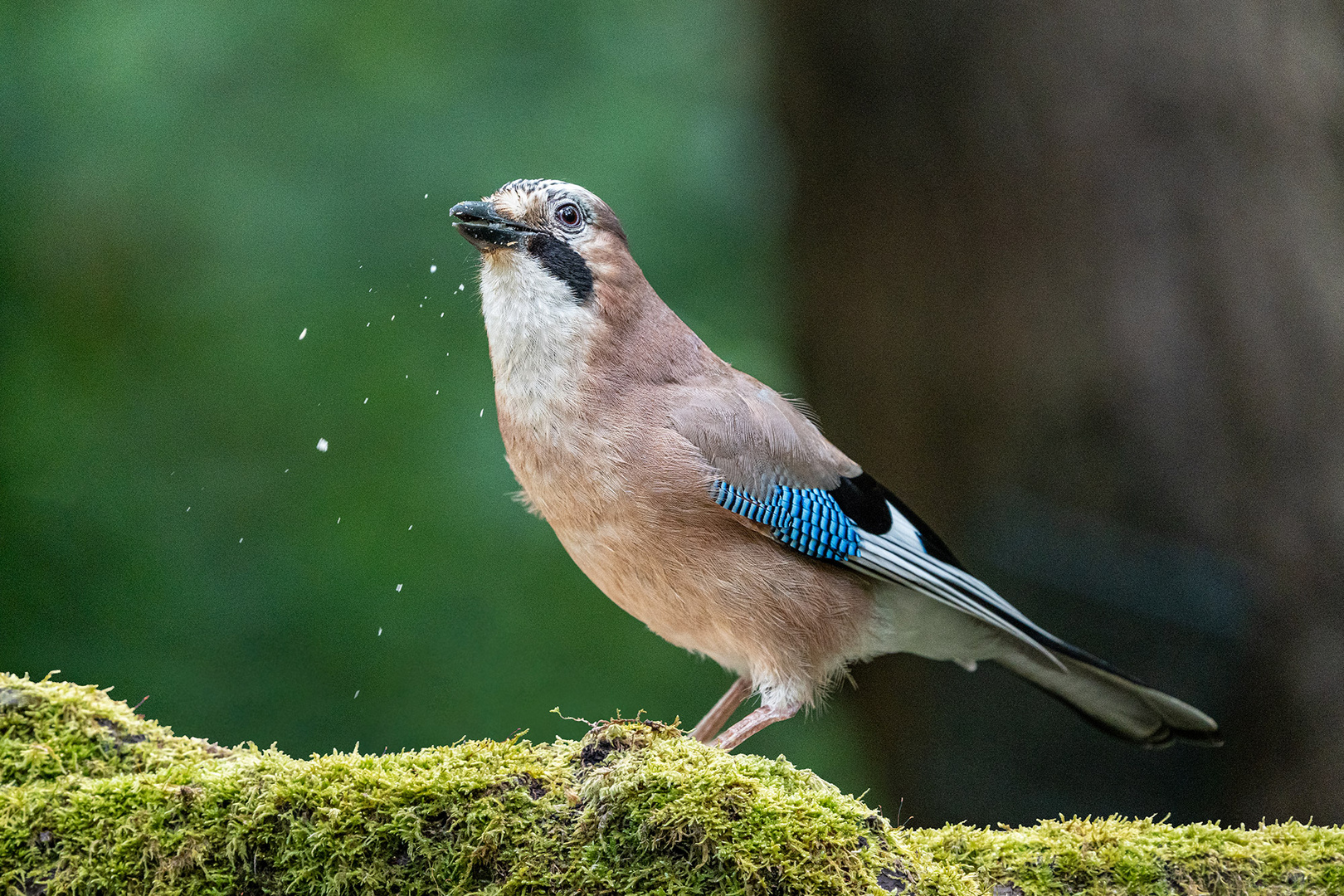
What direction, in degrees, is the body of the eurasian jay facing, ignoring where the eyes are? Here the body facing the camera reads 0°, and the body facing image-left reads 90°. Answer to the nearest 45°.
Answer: approximately 90°
